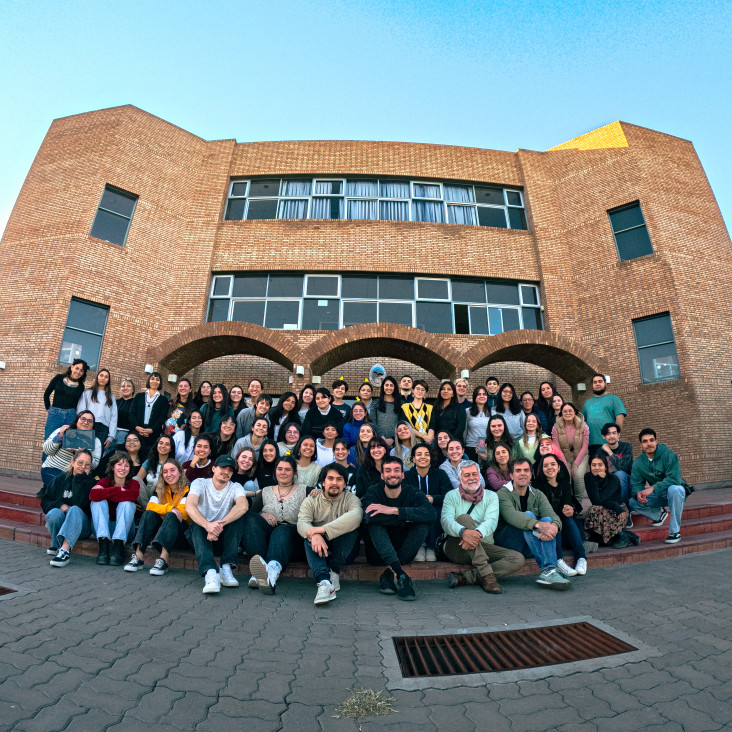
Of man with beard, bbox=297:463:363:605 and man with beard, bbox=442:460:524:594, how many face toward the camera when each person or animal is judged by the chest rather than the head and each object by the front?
2

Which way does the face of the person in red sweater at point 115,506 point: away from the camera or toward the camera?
toward the camera

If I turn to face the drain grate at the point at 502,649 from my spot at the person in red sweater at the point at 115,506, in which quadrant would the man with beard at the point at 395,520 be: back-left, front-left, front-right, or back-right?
front-left

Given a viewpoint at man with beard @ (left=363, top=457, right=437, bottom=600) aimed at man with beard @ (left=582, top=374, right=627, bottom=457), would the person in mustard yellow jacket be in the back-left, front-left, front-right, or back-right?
back-left

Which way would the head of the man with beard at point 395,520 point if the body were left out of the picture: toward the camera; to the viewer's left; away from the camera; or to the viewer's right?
toward the camera

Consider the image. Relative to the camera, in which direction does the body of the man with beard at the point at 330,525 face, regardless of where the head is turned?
toward the camera

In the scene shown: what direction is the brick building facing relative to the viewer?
toward the camera

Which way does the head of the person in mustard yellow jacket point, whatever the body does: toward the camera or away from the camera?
toward the camera

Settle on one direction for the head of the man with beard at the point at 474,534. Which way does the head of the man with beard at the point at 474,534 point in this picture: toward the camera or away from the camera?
toward the camera

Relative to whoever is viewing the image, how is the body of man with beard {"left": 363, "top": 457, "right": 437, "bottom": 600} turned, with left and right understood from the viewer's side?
facing the viewer

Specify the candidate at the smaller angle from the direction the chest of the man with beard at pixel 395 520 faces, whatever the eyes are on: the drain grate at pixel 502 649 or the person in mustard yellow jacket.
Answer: the drain grate

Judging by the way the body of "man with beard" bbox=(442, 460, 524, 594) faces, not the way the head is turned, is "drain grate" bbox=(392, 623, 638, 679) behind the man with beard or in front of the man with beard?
in front

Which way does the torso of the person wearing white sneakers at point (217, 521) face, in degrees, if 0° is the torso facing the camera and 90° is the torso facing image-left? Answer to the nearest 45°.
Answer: approximately 0°

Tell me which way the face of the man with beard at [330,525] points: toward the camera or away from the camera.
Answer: toward the camera

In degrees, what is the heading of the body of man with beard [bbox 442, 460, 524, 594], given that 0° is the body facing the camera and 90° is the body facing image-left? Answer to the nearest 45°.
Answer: approximately 0°

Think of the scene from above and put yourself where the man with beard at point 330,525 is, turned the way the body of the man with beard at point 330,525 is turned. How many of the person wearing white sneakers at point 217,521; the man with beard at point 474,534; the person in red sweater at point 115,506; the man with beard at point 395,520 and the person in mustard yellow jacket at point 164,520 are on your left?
2
